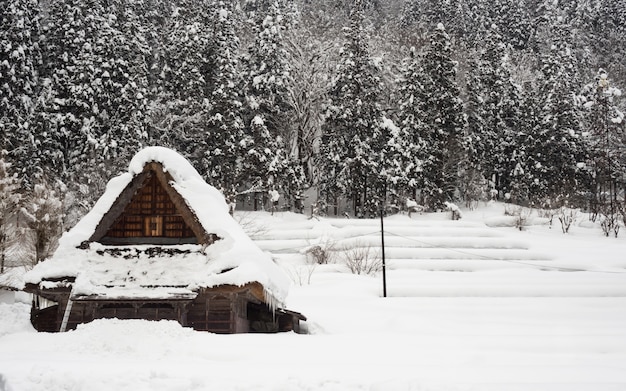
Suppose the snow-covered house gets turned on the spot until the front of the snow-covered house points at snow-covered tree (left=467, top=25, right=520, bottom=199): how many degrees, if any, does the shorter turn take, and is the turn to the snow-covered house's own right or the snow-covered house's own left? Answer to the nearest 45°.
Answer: approximately 135° to the snow-covered house's own left

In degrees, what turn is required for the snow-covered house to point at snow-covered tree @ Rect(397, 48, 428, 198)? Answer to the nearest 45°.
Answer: approximately 135° to its left

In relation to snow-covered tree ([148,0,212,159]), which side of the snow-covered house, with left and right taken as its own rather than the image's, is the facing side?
back

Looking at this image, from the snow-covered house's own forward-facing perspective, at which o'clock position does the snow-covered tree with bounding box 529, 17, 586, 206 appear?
The snow-covered tree is roughly at 8 o'clock from the snow-covered house.

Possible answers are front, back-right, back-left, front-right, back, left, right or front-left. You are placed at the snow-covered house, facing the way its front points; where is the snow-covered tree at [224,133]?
back

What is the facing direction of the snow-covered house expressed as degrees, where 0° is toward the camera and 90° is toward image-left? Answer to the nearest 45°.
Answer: approximately 0°

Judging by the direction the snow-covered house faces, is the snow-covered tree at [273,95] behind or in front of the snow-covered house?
behind
